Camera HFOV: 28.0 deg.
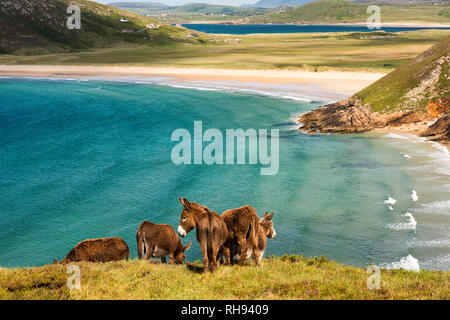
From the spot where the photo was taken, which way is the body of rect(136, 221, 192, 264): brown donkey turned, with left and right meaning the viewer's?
facing away from the viewer and to the right of the viewer

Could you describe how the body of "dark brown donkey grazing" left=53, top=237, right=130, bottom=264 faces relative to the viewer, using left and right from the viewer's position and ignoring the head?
facing to the left of the viewer

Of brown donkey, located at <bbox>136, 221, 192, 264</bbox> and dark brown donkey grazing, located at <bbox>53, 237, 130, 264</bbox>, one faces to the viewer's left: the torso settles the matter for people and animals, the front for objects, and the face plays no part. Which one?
the dark brown donkey grazing

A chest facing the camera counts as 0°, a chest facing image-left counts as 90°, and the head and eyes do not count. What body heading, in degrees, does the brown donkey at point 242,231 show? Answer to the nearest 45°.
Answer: approximately 135°

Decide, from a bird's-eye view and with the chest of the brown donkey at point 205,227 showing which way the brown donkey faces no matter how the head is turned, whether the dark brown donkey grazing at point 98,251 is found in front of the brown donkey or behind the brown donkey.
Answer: in front

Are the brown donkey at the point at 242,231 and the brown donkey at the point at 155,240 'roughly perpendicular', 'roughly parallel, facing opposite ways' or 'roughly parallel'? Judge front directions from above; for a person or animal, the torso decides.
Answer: roughly perpendicular
